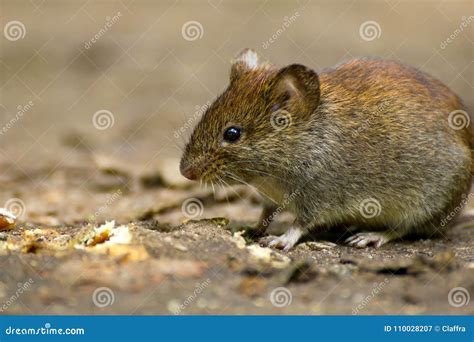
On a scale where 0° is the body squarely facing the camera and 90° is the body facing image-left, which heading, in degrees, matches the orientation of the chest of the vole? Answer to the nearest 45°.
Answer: approximately 90°
